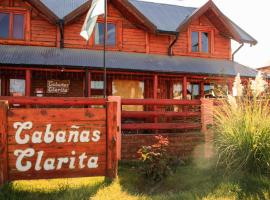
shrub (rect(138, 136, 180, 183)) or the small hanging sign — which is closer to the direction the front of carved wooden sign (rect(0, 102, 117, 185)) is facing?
the shrub

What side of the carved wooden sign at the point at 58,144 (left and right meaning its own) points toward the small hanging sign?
back

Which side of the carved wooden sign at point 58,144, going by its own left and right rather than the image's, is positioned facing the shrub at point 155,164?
left

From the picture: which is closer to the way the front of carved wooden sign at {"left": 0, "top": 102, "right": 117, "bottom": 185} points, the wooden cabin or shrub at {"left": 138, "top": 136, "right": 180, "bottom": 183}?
the shrub

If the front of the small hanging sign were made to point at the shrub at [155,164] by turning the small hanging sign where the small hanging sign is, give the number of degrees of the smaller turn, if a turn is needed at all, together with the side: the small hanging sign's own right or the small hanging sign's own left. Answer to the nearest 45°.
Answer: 0° — it already faces it

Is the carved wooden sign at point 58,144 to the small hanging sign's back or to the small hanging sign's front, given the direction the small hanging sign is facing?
to the front

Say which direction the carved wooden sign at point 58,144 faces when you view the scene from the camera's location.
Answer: facing the viewer

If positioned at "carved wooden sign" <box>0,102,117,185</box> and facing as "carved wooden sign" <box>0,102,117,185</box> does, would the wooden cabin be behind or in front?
behind

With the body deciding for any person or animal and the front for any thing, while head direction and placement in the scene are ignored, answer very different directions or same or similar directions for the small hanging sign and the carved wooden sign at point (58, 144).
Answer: same or similar directions

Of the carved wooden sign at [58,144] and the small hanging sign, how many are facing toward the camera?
2

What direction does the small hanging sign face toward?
toward the camera
